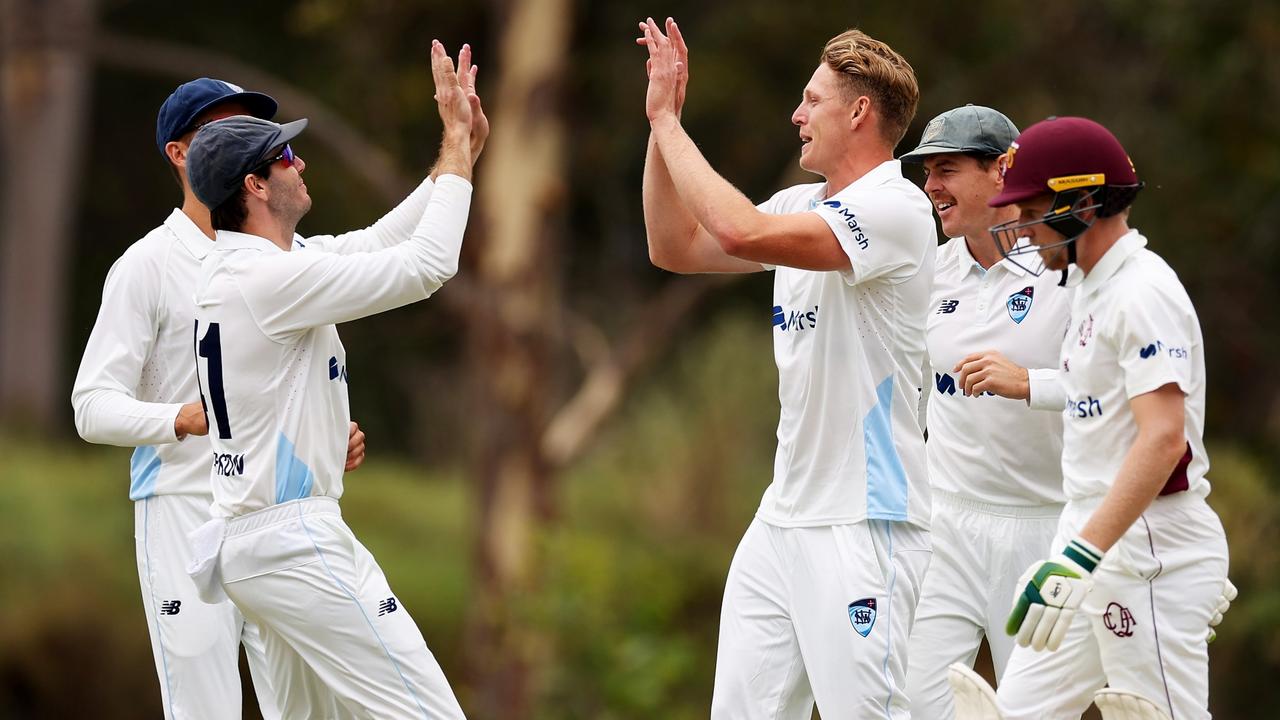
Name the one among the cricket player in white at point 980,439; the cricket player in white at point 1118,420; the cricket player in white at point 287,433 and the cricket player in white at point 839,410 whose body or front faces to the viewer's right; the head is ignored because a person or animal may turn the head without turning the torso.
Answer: the cricket player in white at point 287,433

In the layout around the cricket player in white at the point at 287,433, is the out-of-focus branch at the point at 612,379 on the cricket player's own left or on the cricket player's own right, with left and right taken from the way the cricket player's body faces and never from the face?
on the cricket player's own left

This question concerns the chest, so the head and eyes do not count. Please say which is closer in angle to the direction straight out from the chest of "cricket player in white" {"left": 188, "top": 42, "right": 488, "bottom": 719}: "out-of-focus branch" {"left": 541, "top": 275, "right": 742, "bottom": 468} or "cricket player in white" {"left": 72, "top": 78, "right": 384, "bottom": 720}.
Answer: the out-of-focus branch

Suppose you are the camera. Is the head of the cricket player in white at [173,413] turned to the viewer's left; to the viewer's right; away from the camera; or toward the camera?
to the viewer's right

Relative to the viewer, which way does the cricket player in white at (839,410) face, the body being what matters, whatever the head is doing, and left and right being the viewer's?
facing the viewer and to the left of the viewer

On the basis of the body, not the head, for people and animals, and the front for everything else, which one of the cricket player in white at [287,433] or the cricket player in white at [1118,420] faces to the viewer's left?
the cricket player in white at [1118,420]

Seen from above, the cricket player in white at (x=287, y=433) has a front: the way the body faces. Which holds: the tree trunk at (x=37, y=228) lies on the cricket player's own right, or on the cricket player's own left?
on the cricket player's own left

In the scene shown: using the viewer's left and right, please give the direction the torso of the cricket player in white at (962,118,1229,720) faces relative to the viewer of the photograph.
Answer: facing to the left of the viewer

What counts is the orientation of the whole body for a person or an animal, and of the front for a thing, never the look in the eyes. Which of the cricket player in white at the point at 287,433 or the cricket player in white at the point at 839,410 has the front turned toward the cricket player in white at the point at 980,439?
the cricket player in white at the point at 287,433

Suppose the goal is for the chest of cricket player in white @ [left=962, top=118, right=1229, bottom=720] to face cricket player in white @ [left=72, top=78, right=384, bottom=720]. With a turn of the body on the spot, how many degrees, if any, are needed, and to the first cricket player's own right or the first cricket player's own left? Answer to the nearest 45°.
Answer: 0° — they already face them

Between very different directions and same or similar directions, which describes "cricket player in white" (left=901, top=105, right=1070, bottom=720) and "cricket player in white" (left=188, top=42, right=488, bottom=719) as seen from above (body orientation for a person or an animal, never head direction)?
very different directions

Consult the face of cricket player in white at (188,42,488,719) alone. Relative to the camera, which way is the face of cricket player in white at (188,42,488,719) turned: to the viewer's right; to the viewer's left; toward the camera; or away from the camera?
to the viewer's right

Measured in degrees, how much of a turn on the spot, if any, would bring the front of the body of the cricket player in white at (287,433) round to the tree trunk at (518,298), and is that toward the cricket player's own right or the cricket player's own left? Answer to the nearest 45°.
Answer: approximately 90° to the cricket player's own left

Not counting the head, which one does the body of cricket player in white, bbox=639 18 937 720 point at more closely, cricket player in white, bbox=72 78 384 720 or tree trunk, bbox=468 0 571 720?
the cricket player in white

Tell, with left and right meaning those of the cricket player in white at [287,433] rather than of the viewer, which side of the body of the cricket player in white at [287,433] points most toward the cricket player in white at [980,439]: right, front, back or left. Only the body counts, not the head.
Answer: front

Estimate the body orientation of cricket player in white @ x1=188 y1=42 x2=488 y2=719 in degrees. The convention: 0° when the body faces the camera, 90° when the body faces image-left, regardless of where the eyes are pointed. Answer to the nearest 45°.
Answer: approximately 270°

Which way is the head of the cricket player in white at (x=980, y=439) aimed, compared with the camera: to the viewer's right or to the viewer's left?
to the viewer's left

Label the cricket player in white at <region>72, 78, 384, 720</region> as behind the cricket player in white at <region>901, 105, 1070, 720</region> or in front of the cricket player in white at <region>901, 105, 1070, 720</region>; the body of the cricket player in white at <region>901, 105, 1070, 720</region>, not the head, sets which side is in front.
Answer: in front
